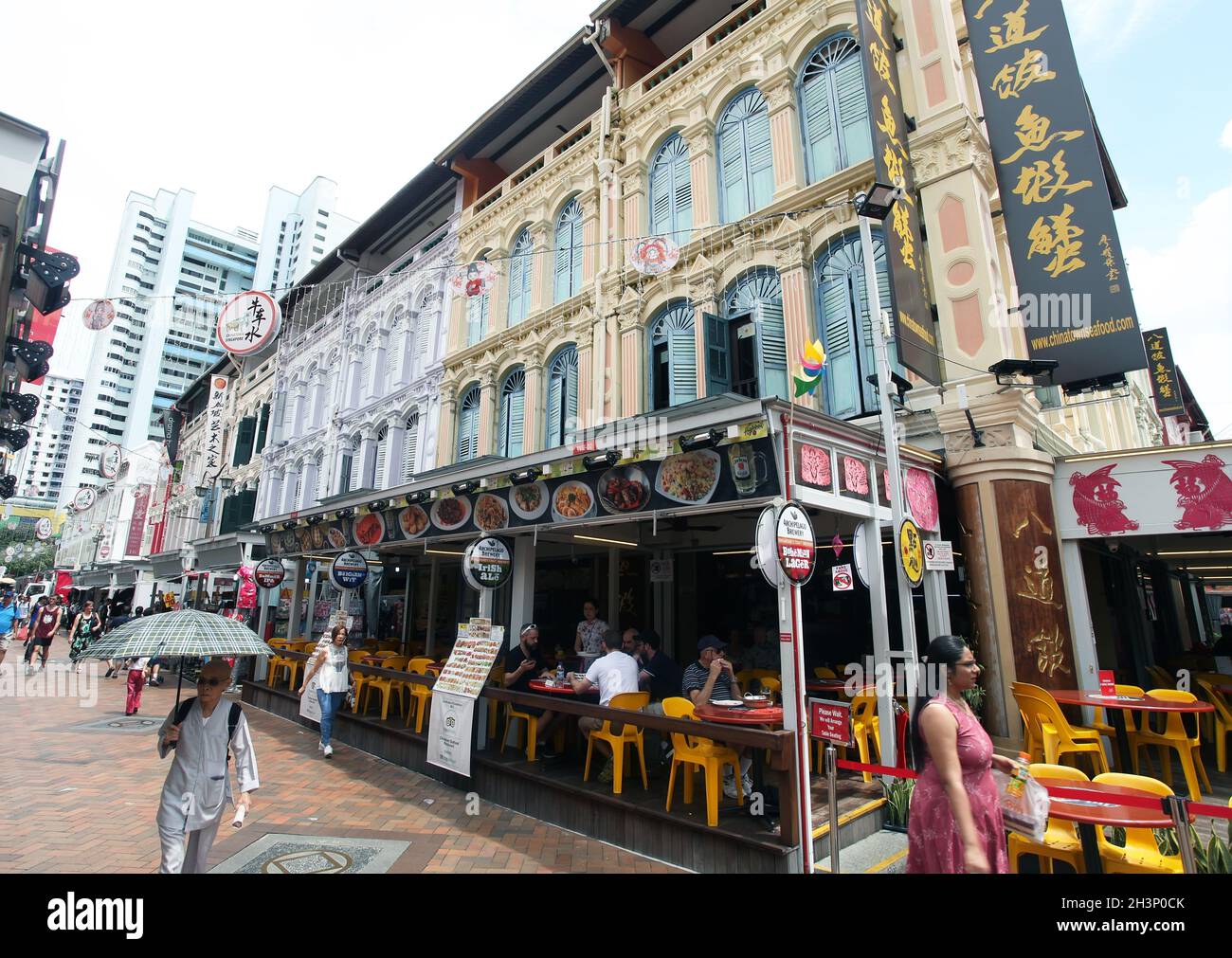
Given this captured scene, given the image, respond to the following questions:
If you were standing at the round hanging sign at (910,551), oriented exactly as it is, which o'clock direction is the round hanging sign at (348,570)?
the round hanging sign at (348,570) is roughly at 5 o'clock from the round hanging sign at (910,551).

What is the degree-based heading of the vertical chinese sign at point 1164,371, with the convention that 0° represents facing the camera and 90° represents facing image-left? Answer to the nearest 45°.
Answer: approximately 0°

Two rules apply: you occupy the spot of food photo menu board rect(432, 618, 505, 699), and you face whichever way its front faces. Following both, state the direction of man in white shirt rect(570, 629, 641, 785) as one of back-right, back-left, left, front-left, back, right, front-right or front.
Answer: left

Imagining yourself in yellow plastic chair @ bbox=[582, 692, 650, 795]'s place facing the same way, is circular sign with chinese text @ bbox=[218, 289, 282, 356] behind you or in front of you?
in front

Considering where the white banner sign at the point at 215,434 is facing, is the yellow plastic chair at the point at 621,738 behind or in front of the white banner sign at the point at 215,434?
in front

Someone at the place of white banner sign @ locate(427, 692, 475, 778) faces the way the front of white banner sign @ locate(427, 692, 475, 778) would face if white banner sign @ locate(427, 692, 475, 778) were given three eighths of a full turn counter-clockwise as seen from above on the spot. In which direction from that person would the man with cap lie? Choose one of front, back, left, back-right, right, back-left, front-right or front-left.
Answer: front-right

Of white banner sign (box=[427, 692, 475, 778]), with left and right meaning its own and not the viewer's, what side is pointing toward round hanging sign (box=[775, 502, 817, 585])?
left

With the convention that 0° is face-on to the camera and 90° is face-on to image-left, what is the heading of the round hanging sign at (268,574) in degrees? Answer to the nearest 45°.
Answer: approximately 0°
